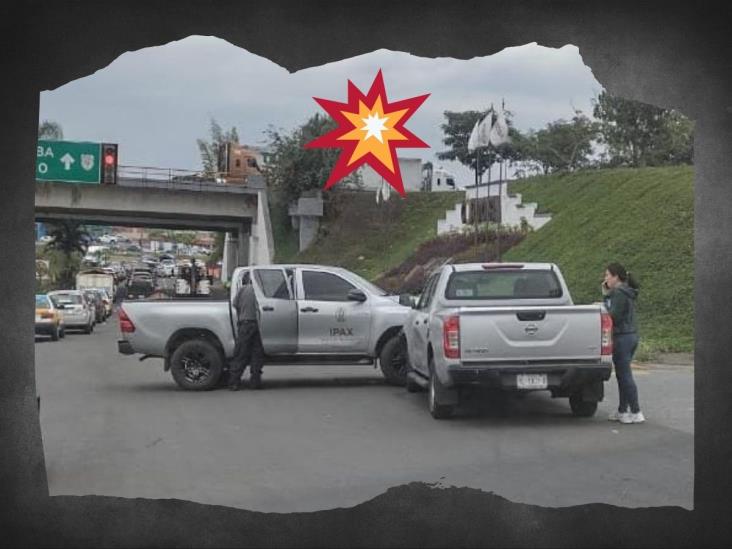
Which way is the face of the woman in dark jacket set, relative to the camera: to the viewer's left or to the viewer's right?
to the viewer's left

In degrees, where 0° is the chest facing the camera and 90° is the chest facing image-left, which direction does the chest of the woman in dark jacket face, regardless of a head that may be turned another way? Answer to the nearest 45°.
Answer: approximately 90°

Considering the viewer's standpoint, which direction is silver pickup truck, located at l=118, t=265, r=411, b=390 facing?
facing to the right of the viewer

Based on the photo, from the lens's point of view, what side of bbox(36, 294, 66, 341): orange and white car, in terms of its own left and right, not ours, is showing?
back

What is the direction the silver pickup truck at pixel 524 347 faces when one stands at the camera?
facing away from the viewer
